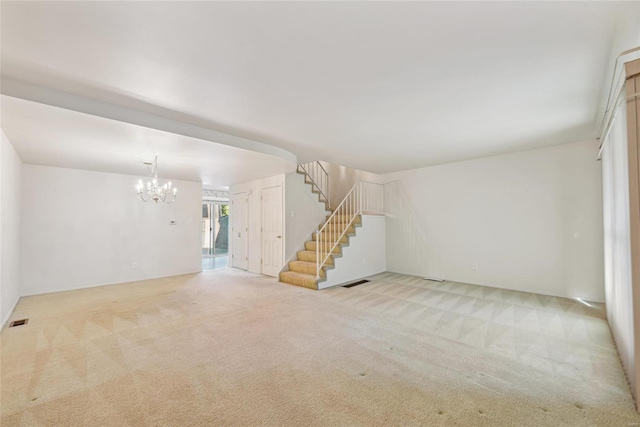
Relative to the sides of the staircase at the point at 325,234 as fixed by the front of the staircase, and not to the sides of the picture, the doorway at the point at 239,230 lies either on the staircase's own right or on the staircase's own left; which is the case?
on the staircase's own right

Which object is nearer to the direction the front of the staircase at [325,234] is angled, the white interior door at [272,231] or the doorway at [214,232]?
the white interior door

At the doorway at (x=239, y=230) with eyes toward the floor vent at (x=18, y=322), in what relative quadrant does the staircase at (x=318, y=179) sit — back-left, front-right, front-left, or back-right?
back-left

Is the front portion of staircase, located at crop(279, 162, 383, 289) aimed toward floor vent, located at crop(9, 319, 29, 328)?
yes

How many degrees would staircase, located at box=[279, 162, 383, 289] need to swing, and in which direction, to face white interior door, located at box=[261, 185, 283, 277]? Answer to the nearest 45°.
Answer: approximately 45° to its right

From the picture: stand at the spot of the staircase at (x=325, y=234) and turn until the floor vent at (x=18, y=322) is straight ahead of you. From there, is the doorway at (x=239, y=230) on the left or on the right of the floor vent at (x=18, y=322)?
right

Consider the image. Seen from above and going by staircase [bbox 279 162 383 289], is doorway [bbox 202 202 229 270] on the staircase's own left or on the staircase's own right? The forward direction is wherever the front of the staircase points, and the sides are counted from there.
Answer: on the staircase's own right

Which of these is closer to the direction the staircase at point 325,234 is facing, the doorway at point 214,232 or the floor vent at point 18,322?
the floor vent

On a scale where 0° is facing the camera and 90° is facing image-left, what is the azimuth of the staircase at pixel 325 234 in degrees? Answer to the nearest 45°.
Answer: approximately 45°
